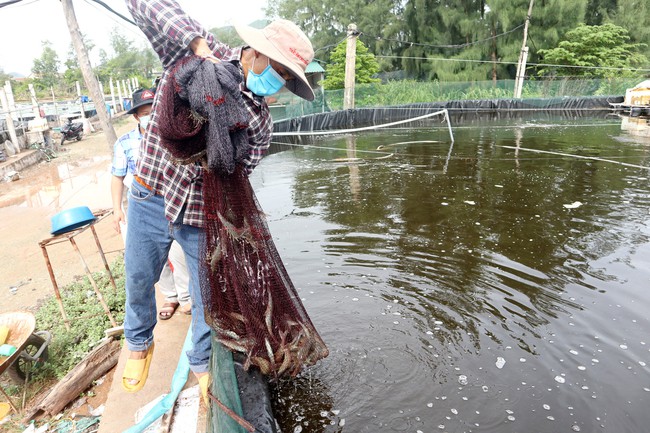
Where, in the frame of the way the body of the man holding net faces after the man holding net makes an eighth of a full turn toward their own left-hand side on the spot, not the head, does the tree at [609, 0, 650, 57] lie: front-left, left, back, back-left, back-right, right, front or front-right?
front-left

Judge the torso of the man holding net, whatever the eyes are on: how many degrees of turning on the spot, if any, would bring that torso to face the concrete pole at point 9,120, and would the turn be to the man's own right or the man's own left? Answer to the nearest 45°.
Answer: approximately 180°

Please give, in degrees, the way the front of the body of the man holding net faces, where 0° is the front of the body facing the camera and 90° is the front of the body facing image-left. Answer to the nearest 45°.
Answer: approximately 315°

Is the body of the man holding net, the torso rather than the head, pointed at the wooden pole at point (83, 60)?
no

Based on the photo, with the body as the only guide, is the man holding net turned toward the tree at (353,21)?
no

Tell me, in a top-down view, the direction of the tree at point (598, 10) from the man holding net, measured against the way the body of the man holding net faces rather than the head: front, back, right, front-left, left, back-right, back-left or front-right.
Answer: left

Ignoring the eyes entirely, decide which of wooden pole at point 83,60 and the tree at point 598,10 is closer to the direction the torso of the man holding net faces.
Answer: the tree

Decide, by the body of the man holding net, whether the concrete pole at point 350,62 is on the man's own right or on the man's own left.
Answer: on the man's own left

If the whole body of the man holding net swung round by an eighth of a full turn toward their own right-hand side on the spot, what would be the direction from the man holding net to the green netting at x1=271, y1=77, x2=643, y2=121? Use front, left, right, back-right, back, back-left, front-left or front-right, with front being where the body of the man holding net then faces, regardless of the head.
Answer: back-left

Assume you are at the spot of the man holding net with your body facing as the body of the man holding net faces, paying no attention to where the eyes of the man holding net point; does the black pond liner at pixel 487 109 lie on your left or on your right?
on your left

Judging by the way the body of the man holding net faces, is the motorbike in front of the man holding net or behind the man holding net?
behind

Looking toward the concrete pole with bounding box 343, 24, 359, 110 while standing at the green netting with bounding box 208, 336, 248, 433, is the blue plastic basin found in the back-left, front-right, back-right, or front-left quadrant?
front-left
